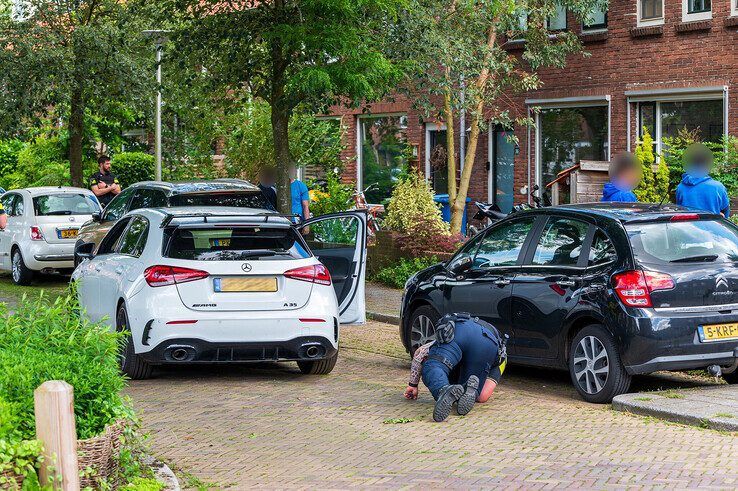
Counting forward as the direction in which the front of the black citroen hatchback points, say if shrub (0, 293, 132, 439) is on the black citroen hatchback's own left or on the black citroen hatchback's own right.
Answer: on the black citroen hatchback's own left

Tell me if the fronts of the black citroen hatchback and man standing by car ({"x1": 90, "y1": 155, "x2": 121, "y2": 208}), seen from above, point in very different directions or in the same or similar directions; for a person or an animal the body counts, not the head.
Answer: very different directions

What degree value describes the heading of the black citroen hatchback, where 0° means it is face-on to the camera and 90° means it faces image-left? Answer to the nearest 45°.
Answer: approximately 135°

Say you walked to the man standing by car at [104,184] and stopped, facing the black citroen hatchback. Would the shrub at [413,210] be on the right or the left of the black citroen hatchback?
left

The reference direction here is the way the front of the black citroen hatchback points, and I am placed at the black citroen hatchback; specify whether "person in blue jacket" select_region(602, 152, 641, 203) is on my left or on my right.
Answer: on my right

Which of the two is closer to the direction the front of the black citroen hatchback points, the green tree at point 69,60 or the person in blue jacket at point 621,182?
the green tree
